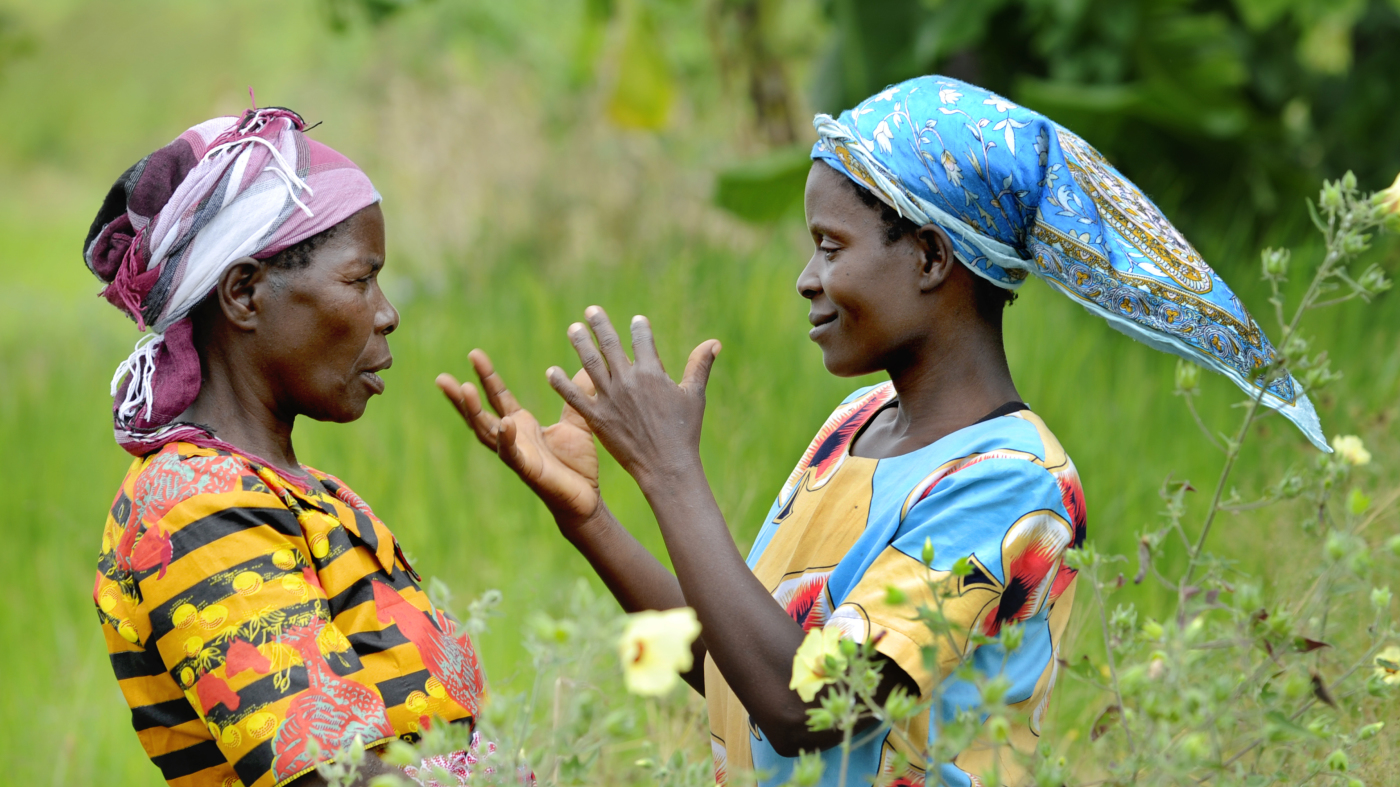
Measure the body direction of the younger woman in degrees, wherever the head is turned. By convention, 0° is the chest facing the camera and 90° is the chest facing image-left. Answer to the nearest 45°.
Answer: approximately 90°

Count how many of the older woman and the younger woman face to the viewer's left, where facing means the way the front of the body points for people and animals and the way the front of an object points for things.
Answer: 1

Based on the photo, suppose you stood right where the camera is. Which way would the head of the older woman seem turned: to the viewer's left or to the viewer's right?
to the viewer's right

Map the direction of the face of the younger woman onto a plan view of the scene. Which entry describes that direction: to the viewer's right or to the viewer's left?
to the viewer's left

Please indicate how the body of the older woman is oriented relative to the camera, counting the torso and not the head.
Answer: to the viewer's right

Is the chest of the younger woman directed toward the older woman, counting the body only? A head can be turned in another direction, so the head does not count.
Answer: yes
